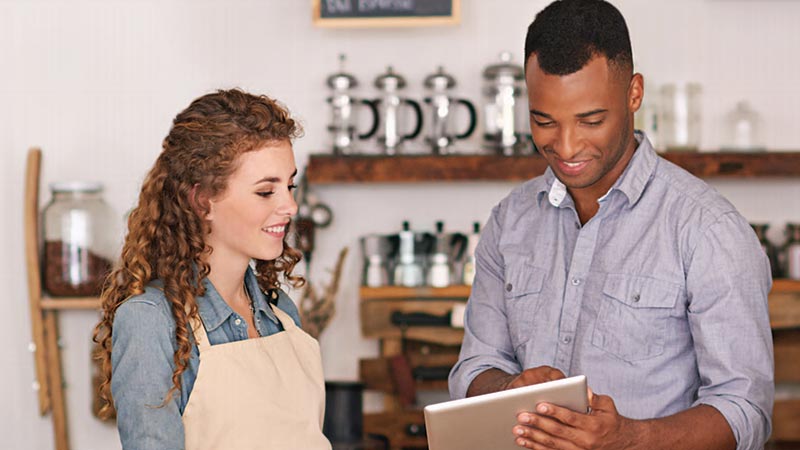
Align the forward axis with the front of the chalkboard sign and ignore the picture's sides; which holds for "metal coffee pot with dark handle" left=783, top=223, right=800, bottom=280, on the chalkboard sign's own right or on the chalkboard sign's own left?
on the chalkboard sign's own left

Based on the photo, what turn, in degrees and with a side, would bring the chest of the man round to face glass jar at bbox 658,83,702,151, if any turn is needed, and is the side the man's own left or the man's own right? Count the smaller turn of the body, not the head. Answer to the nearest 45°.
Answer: approximately 135° to the man's own right

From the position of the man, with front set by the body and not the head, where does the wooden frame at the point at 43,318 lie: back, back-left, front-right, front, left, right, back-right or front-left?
right

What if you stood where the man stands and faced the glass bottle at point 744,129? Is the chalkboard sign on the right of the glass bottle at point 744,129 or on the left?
left

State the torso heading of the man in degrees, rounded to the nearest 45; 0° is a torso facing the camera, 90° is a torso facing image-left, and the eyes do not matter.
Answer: approximately 45°

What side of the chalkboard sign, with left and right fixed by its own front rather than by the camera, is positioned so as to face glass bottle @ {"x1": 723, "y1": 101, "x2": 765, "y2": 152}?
left

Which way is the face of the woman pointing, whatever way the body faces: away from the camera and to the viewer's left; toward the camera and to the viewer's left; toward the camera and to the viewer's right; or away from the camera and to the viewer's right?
toward the camera and to the viewer's right

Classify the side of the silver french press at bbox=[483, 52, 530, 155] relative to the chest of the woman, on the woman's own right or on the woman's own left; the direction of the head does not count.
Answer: on the woman's own left

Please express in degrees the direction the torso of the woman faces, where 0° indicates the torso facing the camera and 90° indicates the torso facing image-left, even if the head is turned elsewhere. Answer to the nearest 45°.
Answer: approximately 315°

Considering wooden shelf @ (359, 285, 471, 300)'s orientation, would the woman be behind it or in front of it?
in front
